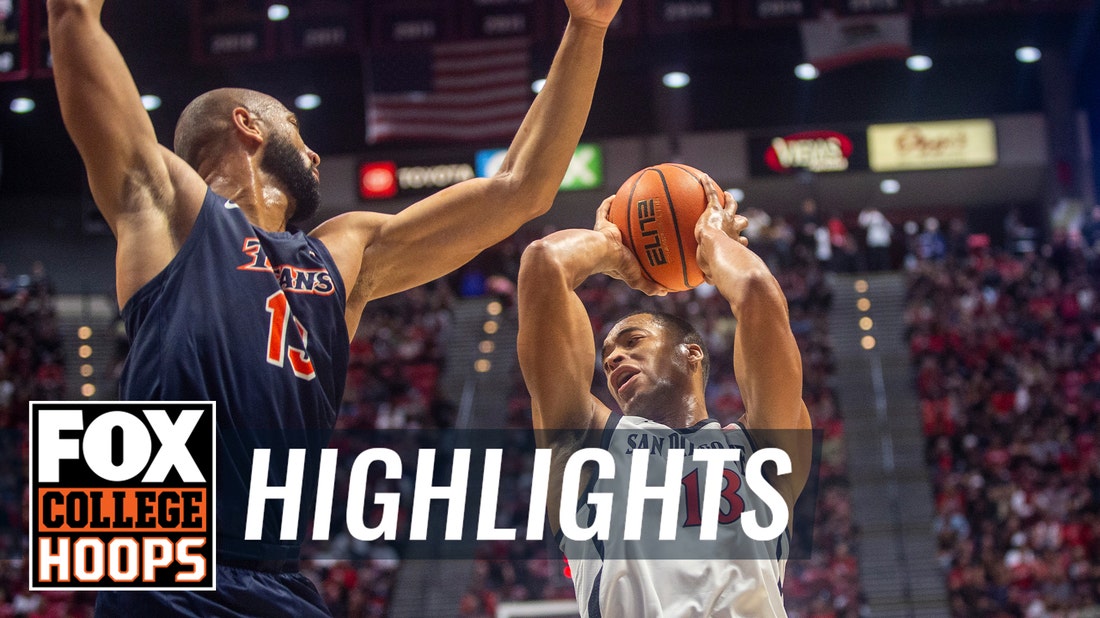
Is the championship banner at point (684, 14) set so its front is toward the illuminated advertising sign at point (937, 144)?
no

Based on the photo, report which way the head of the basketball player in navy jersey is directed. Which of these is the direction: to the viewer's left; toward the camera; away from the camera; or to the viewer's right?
to the viewer's right

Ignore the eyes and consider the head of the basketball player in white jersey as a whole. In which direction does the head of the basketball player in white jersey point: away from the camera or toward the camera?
toward the camera

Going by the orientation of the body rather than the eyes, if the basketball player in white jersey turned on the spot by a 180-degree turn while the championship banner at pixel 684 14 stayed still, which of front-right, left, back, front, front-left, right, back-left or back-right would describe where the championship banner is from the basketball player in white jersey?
front

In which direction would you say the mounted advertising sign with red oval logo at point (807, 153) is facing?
toward the camera

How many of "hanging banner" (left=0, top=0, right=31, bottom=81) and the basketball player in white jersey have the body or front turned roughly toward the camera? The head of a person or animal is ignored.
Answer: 2

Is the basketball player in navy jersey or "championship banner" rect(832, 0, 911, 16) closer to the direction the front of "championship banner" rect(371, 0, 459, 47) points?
the basketball player in navy jersey

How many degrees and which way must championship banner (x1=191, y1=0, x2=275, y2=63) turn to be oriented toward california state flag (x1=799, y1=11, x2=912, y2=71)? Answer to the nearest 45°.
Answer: approximately 90° to its left

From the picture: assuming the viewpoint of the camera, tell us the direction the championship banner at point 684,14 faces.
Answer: facing the viewer

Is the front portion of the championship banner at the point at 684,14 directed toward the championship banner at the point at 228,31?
no

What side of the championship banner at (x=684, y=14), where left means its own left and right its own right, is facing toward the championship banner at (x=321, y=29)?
right

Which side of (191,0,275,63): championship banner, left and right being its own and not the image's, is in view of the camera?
front

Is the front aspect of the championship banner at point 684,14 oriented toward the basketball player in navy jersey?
yes

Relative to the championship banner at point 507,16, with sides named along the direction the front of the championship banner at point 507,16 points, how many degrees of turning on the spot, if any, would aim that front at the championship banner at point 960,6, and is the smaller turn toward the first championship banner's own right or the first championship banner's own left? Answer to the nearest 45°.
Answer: approximately 90° to the first championship banner's own left
